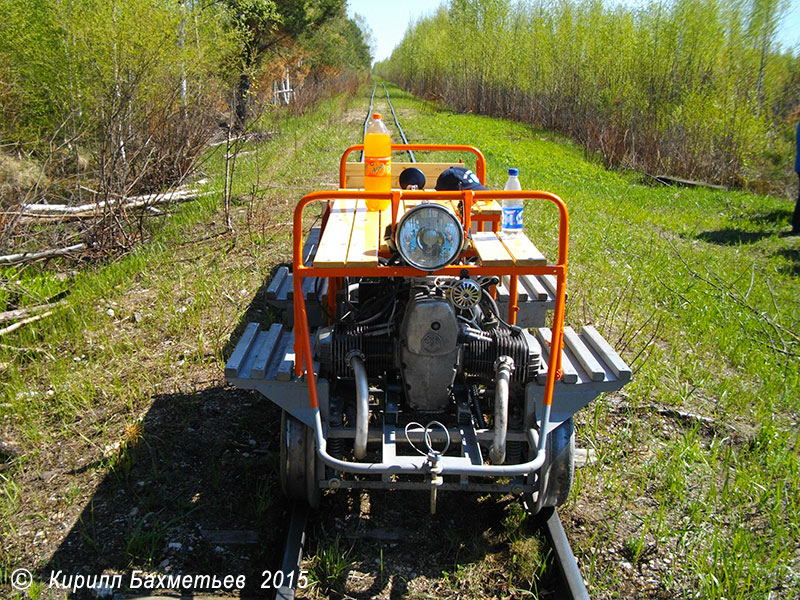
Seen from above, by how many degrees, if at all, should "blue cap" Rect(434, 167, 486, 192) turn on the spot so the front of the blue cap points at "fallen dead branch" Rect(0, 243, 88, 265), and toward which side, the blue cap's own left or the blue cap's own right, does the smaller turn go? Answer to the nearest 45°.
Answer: approximately 180°

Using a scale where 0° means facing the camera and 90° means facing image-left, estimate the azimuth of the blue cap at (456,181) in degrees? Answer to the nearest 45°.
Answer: approximately 315°

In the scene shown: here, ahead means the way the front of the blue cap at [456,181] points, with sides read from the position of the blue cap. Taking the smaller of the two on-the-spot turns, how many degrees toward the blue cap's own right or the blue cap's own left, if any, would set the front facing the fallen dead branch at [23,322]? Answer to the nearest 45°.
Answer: approximately 135° to the blue cap's own right

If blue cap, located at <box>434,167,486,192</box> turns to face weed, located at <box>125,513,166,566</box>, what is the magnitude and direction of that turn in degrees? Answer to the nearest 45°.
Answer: approximately 90° to its right

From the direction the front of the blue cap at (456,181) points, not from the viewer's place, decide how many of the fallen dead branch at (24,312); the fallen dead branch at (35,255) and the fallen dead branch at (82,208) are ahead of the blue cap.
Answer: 0

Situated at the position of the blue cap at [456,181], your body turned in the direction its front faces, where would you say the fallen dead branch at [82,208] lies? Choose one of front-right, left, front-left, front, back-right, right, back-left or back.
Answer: back

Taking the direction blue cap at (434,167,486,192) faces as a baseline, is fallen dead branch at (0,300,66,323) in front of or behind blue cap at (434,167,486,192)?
behind

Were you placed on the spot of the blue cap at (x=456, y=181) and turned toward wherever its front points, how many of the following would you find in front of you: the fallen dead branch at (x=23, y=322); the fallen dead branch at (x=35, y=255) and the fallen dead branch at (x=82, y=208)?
0

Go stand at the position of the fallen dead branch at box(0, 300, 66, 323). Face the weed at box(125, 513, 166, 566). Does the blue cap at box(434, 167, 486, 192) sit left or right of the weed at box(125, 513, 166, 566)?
left
